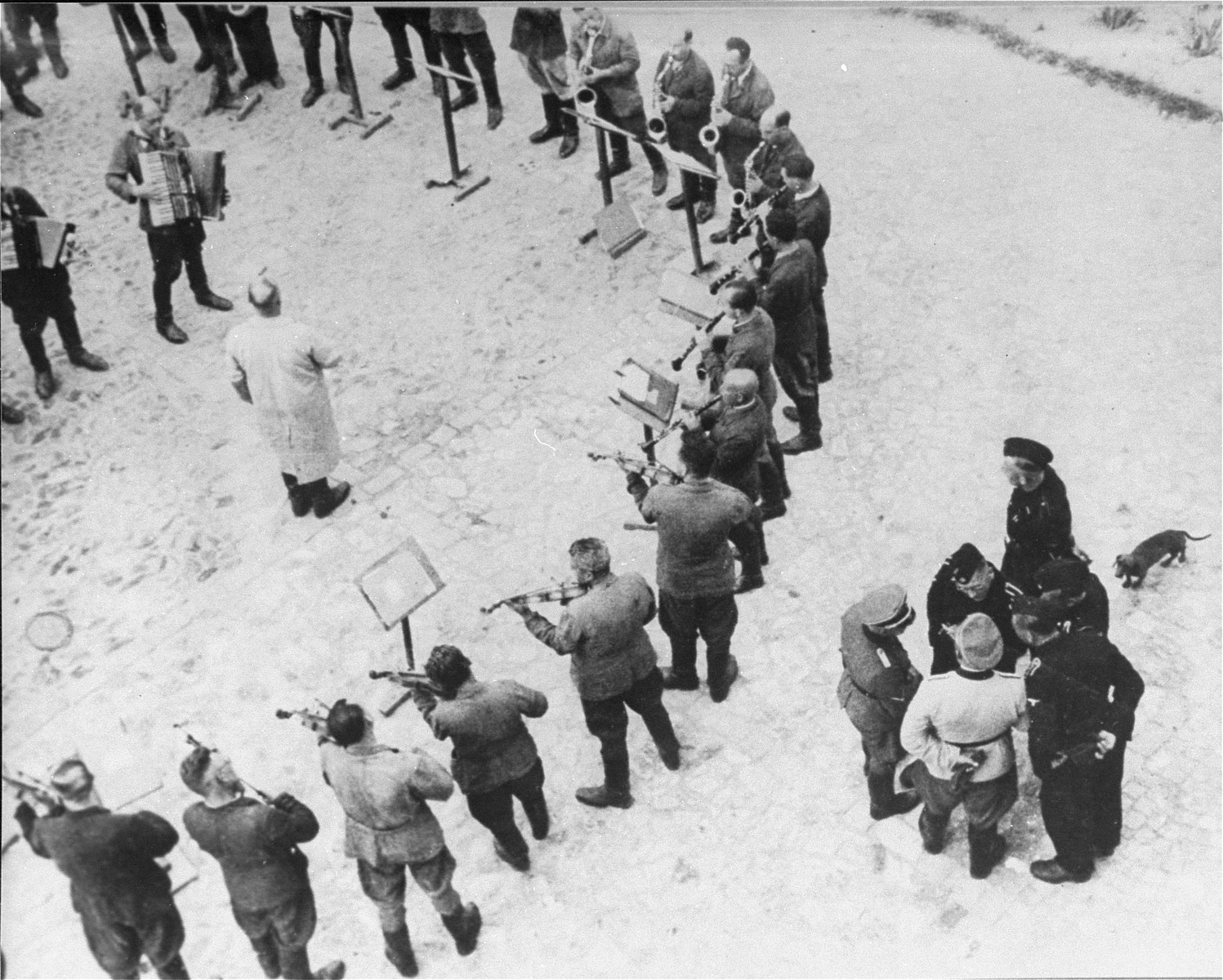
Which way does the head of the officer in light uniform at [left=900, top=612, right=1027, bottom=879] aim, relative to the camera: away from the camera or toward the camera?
away from the camera

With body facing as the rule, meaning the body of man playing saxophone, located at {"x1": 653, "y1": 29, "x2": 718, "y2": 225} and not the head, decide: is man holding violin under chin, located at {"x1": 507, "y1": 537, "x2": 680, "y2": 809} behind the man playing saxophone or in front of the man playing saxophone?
in front

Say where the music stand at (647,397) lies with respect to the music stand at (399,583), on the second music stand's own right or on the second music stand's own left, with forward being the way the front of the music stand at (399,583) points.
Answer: on the second music stand's own left

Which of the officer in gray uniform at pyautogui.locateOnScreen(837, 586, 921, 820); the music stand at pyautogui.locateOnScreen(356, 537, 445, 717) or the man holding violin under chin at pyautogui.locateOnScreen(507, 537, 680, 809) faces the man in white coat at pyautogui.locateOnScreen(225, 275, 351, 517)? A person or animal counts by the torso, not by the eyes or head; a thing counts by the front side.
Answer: the man holding violin under chin

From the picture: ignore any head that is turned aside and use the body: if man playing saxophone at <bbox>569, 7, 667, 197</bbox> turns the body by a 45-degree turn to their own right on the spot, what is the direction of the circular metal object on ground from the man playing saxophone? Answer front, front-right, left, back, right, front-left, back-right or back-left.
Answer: front-left

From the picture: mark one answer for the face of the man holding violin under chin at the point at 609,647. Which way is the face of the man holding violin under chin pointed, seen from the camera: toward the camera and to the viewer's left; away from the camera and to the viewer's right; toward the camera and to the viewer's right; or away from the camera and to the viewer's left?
away from the camera and to the viewer's left

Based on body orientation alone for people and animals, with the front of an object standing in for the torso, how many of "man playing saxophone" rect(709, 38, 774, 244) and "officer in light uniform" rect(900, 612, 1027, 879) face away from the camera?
1

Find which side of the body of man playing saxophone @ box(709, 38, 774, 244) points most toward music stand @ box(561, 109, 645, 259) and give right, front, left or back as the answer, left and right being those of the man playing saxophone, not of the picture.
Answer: front

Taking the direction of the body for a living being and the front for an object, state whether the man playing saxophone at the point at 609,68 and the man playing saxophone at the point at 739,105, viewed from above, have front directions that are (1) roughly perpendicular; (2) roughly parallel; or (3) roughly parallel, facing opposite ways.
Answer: roughly parallel

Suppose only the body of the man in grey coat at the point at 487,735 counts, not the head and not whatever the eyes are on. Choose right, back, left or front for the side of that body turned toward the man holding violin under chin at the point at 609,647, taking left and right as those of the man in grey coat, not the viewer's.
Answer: right

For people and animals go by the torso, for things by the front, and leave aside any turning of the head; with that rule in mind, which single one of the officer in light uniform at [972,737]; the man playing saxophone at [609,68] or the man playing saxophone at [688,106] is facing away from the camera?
the officer in light uniform

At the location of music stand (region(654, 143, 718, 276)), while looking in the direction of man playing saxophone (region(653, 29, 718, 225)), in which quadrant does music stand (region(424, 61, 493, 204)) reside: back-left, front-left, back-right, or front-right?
front-left

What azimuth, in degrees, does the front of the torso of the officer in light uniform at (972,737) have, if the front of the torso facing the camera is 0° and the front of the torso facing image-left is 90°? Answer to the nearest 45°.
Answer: approximately 180°

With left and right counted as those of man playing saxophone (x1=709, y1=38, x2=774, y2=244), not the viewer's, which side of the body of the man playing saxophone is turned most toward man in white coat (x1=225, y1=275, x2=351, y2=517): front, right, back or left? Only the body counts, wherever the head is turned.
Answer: front

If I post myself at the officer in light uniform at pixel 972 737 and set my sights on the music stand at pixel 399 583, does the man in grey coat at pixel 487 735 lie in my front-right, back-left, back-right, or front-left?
front-left

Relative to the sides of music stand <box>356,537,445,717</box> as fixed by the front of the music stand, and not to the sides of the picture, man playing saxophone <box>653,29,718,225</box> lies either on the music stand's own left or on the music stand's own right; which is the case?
on the music stand's own left

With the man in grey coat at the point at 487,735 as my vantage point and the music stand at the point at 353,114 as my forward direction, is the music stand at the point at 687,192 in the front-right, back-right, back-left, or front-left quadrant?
front-right

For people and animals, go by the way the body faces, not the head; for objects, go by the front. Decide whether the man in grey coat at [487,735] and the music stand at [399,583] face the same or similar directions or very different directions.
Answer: very different directions

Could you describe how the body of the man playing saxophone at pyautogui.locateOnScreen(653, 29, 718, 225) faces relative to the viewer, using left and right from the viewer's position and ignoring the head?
facing the viewer and to the left of the viewer

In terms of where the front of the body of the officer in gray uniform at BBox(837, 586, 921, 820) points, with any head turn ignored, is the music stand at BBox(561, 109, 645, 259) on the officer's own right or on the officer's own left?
on the officer's own left
